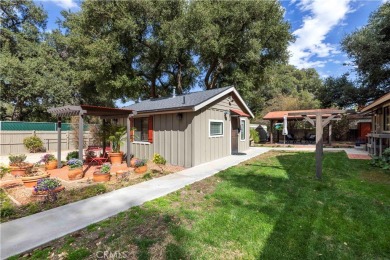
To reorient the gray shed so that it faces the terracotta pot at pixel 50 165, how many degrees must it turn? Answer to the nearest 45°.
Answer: approximately 135° to its right

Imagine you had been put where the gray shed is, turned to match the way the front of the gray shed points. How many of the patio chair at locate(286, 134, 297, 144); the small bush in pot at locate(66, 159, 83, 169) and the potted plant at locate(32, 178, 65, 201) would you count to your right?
2

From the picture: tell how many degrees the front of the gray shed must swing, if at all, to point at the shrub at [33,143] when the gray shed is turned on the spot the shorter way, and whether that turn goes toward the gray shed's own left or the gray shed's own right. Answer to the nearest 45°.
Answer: approximately 180°

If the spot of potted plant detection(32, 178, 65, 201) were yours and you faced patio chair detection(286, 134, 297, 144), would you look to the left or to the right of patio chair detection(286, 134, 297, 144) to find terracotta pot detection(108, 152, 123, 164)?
left

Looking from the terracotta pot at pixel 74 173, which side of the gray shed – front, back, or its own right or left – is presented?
right

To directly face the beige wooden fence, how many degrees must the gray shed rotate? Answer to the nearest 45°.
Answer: approximately 180°

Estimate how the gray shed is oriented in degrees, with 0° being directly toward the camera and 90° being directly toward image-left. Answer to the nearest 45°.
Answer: approximately 315°

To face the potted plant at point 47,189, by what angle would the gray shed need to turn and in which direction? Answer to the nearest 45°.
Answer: approximately 90° to its right

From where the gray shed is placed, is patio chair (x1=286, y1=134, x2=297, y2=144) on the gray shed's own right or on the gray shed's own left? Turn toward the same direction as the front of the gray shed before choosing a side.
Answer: on the gray shed's own left

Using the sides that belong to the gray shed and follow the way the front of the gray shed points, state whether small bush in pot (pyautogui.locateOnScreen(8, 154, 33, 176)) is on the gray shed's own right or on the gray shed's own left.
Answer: on the gray shed's own right

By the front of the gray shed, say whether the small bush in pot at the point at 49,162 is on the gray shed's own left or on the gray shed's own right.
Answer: on the gray shed's own right

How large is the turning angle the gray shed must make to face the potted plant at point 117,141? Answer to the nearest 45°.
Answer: approximately 135° to its right
